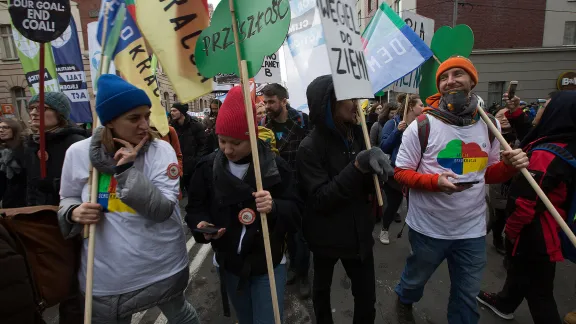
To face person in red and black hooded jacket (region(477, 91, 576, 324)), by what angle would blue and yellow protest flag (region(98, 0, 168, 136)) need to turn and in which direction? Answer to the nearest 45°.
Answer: approximately 45° to its left

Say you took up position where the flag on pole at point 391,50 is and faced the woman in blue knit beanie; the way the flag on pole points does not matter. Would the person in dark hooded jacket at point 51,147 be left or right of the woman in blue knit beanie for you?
right

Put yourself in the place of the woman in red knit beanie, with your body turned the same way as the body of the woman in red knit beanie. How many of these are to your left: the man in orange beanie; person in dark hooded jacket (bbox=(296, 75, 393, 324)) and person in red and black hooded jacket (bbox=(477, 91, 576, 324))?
3

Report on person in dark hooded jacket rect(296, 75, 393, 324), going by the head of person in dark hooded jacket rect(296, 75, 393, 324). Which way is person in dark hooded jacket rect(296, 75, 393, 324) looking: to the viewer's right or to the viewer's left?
to the viewer's right

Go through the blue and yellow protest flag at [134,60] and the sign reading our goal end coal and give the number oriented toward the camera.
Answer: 2

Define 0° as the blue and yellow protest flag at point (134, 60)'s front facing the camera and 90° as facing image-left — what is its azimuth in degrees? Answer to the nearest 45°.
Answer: approximately 0°

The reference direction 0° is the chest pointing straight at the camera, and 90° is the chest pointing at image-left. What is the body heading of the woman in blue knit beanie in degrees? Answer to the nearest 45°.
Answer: approximately 0°

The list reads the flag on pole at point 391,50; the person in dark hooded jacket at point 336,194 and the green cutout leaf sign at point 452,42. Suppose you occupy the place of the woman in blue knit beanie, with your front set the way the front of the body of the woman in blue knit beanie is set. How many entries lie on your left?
3
